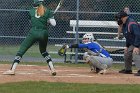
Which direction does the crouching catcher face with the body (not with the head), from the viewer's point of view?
to the viewer's left

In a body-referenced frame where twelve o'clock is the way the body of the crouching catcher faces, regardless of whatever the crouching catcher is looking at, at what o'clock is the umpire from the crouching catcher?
The umpire is roughly at 6 o'clock from the crouching catcher.

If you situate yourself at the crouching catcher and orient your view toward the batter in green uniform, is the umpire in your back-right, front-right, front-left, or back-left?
back-left

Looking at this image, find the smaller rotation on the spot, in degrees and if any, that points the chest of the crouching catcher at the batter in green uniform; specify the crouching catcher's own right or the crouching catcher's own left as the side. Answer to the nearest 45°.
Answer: approximately 45° to the crouching catcher's own left

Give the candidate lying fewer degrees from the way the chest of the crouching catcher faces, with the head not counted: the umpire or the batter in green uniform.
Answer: the batter in green uniform
